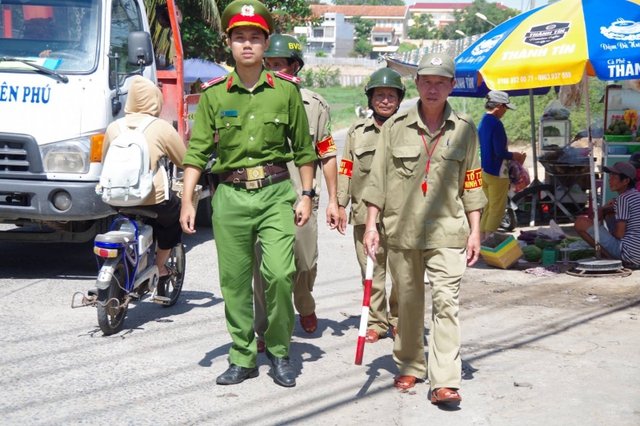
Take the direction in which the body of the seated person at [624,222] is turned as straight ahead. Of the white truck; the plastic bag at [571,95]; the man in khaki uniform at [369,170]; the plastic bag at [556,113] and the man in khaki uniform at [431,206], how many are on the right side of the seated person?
2

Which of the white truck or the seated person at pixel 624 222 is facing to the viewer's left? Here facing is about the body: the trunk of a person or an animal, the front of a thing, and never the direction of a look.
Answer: the seated person

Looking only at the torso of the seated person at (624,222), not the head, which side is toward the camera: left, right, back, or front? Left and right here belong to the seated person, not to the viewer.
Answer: left

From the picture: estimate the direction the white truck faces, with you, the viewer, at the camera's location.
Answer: facing the viewer

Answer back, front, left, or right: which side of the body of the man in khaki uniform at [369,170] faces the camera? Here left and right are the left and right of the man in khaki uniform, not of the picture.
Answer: front

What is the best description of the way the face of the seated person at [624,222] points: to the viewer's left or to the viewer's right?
to the viewer's left

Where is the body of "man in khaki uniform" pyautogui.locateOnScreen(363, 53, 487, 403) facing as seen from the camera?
toward the camera

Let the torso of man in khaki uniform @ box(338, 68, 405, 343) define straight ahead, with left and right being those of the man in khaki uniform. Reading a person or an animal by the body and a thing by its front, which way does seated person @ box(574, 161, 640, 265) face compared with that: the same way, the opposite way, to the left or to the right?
to the right
